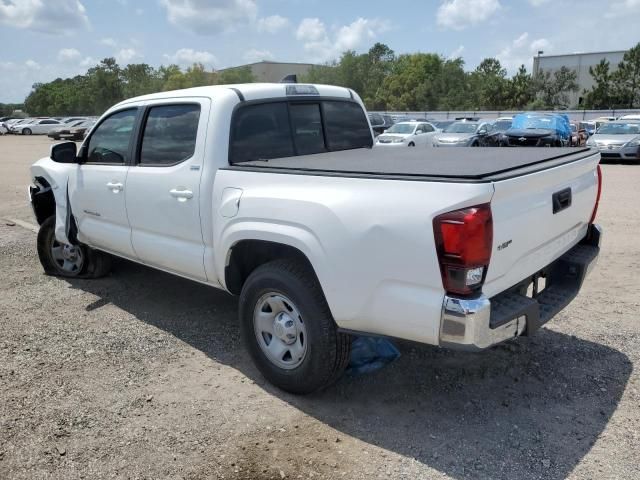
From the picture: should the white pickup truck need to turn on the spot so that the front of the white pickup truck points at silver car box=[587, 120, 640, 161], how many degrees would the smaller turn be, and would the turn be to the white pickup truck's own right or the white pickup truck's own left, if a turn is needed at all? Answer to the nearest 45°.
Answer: approximately 90° to the white pickup truck's own right

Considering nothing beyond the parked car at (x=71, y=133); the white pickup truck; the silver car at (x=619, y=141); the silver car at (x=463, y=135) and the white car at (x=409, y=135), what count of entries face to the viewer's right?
0

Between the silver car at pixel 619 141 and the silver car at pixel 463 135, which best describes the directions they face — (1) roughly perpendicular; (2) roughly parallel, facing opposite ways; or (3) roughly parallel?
roughly parallel

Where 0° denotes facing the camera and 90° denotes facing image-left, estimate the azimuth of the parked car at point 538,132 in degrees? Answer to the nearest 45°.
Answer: approximately 45°

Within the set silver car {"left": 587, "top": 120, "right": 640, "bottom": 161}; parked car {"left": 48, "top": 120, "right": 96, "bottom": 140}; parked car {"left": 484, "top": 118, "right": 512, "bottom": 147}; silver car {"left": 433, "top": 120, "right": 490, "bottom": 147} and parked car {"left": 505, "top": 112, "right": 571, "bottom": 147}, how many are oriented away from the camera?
0

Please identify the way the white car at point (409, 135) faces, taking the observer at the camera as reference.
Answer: facing the viewer and to the left of the viewer

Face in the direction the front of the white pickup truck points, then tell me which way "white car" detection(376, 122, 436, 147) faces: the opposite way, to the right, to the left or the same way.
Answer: to the left

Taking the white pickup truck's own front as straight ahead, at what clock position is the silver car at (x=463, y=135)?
The silver car is roughly at 2 o'clock from the white pickup truck.

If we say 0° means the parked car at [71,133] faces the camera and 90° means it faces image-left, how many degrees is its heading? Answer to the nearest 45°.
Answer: approximately 45°
